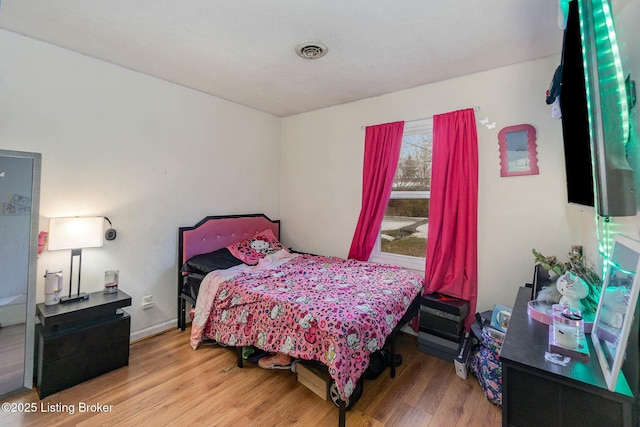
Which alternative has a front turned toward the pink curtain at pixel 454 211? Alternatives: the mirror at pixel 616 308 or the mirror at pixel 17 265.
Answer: the mirror at pixel 17 265

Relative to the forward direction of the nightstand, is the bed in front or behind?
in front

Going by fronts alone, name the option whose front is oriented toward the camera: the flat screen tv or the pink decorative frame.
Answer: the pink decorative frame

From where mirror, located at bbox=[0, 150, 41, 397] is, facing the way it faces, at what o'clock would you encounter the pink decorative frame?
The pink decorative frame is roughly at 10 o'clock from the mirror.

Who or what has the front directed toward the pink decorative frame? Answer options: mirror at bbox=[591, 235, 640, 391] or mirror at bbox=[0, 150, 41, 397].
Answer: mirror at bbox=[0, 150, 41, 397]

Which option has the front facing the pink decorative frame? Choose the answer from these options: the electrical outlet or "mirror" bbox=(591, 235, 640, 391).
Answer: the electrical outlet

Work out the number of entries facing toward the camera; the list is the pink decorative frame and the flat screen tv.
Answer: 1

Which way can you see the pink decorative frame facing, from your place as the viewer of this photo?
facing the viewer

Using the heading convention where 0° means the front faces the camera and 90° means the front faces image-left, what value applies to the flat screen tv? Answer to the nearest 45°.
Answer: approximately 90°

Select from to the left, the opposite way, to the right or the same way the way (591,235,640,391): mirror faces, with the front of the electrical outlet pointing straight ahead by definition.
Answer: the opposite way

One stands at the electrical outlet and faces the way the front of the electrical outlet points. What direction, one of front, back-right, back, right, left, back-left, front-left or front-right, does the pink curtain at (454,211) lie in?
front

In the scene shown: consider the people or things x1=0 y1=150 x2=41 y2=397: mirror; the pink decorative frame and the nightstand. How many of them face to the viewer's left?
0

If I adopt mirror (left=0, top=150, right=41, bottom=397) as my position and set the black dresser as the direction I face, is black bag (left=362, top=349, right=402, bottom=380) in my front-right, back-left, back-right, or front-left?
front-left
